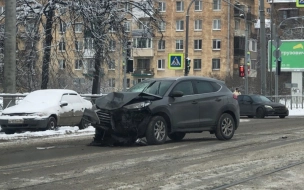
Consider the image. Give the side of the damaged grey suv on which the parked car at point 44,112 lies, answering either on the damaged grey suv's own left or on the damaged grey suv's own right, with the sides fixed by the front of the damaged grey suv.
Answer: on the damaged grey suv's own right

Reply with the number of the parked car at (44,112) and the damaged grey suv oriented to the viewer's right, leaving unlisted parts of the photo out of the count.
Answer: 0

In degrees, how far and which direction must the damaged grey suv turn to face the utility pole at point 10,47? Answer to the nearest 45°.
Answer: approximately 90° to its right

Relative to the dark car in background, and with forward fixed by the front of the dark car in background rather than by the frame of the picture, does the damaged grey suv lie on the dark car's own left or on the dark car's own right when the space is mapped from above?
on the dark car's own right

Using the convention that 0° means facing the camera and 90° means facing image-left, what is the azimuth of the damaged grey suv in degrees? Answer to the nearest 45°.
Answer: approximately 45°

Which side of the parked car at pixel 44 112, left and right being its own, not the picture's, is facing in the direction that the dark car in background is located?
back

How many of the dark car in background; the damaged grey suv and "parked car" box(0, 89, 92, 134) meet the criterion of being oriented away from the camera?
0

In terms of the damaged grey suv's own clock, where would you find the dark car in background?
The dark car in background is roughly at 5 o'clock from the damaged grey suv.

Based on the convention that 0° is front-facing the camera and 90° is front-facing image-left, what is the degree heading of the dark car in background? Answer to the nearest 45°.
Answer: approximately 315°
